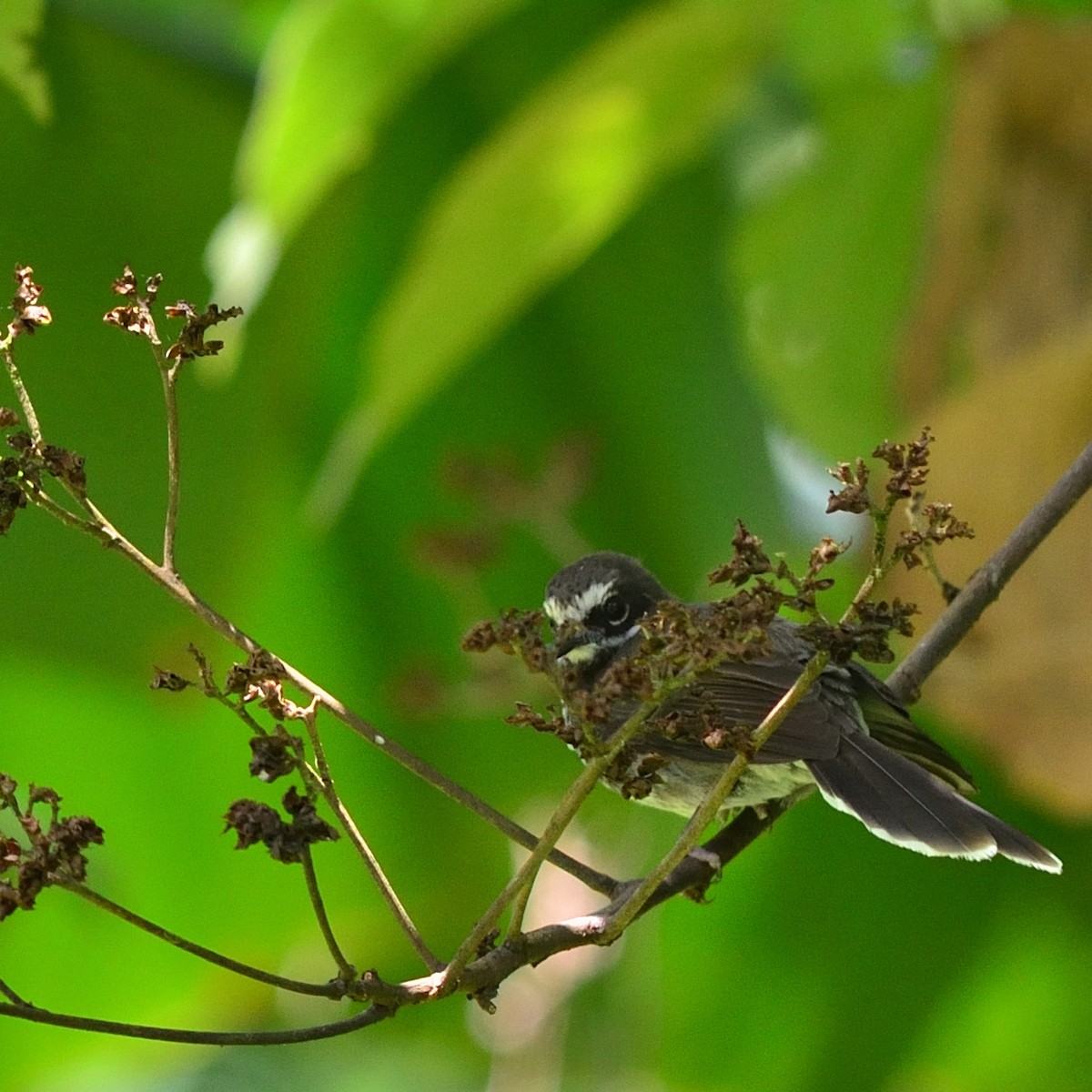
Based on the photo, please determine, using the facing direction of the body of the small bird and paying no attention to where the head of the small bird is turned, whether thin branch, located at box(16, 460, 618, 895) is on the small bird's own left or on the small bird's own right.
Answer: on the small bird's own left

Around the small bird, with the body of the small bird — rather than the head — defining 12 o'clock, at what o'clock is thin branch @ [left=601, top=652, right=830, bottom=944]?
The thin branch is roughly at 9 o'clock from the small bird.

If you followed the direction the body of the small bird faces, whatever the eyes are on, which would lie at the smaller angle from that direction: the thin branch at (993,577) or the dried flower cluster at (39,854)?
the dried flower cluster

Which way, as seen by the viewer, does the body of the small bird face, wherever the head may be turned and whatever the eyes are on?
to the viewer's left
